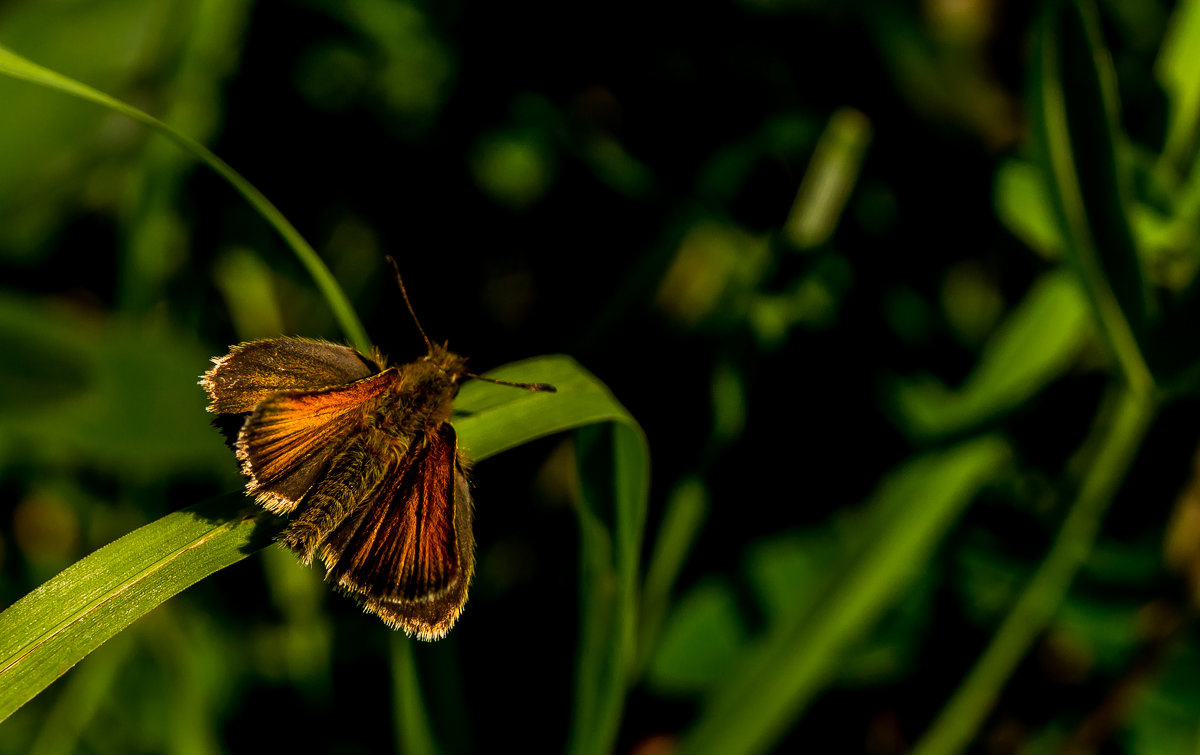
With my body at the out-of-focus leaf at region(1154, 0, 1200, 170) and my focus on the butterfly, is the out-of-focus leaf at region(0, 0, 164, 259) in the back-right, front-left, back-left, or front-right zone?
front-right

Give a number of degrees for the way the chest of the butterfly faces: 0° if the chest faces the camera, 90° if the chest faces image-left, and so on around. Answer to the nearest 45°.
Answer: approximately 225°

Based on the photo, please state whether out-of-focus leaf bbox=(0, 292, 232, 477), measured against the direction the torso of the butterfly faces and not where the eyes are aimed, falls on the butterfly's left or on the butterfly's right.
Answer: on the butterfly's left

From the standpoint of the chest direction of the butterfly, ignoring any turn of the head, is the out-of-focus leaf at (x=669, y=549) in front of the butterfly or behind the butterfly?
in front

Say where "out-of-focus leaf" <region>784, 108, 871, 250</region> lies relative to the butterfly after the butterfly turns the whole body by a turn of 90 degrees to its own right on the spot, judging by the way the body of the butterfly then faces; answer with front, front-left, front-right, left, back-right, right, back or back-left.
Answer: left

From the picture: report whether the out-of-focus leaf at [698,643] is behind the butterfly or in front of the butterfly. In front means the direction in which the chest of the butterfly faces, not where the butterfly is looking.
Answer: in front

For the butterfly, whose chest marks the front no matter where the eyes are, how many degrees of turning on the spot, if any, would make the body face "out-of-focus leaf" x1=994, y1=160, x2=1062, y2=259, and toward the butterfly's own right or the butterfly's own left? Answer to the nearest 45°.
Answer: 0° — it already faces it

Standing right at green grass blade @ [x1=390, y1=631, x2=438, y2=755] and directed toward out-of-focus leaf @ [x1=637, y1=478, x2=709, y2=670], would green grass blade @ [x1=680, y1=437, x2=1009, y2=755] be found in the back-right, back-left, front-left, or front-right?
front-right
